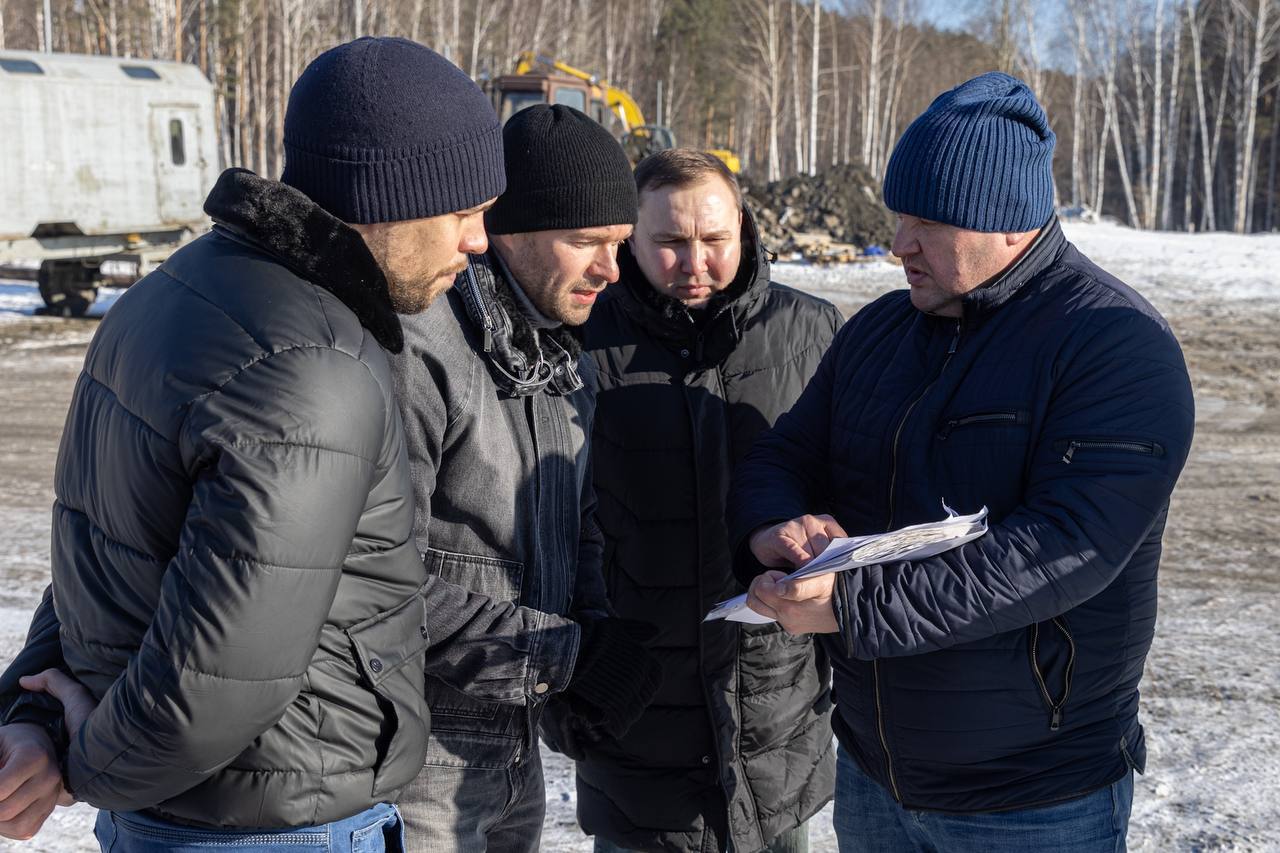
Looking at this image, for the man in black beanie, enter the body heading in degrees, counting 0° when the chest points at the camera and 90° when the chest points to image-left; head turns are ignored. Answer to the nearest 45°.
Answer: approximately 315°

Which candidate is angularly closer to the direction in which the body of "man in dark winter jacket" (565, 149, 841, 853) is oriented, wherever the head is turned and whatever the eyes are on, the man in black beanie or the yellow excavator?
the man in black beanie

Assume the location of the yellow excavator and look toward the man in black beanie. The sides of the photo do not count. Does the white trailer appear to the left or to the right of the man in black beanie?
right

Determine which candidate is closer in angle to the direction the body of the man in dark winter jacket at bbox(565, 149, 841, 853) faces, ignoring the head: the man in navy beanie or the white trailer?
the man in navy beanie

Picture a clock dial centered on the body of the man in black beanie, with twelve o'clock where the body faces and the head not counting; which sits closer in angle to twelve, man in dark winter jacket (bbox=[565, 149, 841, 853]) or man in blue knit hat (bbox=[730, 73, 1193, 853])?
the man in blue knit hat

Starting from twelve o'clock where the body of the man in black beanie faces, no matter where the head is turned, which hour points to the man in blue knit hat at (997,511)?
The man in blue knit hat is roughly at 11 o'clock from the man in black beanie.

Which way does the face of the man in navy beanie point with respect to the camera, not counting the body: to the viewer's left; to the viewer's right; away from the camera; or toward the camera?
to the viewer's right
